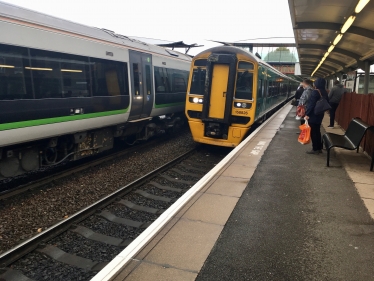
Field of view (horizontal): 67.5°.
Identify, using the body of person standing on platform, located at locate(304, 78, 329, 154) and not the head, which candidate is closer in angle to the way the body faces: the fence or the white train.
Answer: the white train

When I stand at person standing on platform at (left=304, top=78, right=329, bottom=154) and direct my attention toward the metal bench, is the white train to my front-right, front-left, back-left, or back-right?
back-right

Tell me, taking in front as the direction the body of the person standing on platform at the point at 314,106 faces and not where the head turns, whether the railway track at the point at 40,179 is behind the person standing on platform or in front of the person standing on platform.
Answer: in front

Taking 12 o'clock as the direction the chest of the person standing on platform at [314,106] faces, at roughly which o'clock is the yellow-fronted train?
The yellow-fronted train is roughly at 1 o'clock from the person standing on platform.

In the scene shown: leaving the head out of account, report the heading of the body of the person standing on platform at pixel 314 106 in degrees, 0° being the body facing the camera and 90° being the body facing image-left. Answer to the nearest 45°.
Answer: approximately 90°

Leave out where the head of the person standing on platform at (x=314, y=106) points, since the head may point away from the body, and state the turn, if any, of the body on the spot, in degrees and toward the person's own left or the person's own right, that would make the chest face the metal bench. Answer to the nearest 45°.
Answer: approximately 135° to the person's own left

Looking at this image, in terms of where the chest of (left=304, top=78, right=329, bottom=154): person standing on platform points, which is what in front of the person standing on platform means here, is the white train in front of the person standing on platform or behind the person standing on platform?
in front

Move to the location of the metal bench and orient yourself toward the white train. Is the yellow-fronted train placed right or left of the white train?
right

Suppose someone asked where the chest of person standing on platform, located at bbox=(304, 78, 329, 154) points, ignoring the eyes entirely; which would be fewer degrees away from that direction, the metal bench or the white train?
the white train
